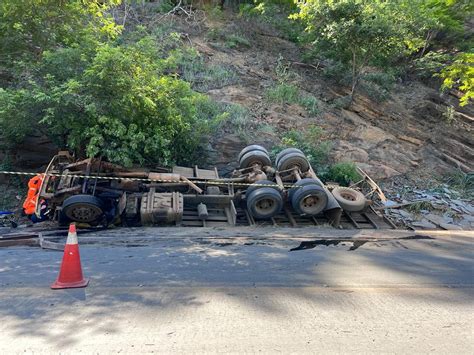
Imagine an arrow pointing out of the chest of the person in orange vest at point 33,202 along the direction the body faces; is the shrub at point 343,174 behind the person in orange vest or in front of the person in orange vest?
in front

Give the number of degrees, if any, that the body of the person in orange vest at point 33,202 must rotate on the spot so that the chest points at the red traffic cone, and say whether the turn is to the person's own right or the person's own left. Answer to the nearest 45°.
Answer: approximately 90° to the person's own right

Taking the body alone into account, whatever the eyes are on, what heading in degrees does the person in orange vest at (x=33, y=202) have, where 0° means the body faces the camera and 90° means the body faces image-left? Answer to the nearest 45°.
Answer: approximately 270°
